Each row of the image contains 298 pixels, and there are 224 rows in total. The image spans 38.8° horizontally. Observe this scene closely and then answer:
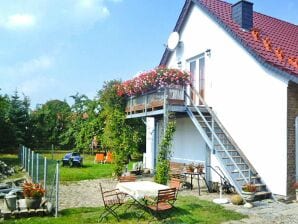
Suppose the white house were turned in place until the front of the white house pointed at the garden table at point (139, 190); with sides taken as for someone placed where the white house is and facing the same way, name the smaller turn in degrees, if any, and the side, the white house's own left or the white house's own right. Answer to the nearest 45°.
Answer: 0° — it already faces it

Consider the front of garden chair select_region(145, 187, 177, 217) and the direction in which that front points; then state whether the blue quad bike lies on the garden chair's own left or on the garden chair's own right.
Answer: on the garden chair's own right

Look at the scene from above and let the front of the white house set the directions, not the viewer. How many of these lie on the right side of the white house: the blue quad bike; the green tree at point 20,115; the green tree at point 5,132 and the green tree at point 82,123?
4

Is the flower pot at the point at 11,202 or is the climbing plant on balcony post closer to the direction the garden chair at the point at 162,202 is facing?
the flower pot

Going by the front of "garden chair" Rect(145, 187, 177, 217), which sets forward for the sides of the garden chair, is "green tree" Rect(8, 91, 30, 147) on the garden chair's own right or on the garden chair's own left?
on the garden chair's own right

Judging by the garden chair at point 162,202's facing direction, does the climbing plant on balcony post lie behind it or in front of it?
behind

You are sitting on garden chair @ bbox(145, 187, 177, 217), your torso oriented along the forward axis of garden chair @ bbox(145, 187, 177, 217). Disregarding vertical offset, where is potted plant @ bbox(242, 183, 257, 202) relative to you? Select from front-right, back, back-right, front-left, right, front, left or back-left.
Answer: back

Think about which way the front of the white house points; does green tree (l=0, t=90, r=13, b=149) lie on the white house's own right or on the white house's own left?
on the white house's own right

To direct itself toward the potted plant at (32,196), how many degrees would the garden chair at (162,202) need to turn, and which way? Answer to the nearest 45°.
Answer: approximately 45° to its right

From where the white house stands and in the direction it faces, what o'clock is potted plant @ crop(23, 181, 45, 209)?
The potted plant is roughly at 12 o'clock from the white house.

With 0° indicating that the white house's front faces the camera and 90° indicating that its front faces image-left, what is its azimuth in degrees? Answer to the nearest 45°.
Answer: approximately 45°

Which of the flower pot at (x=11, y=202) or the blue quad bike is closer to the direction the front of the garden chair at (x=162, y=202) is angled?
the flower pot
